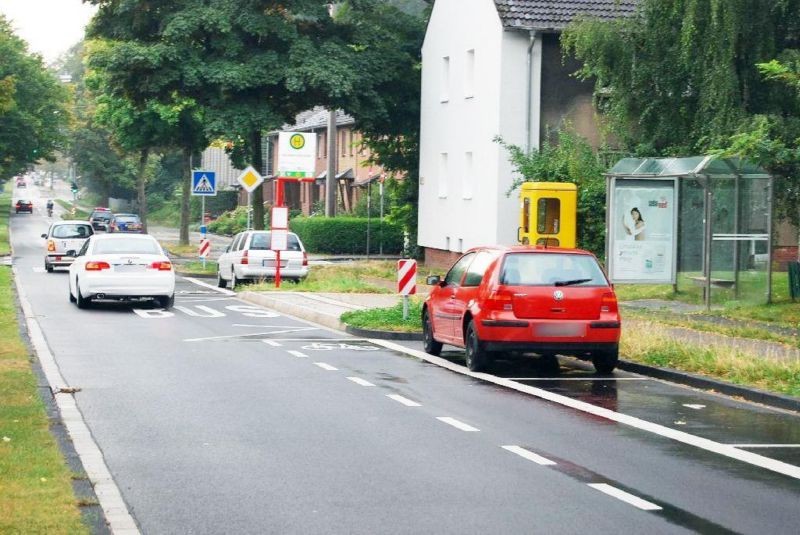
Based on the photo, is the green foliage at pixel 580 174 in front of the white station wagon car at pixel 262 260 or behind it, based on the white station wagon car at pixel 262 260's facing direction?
behind

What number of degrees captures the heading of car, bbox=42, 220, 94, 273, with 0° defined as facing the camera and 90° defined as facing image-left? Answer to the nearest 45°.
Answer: approximately 180°

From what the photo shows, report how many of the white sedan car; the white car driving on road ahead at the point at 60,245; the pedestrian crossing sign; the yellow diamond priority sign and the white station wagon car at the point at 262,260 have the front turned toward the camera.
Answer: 2

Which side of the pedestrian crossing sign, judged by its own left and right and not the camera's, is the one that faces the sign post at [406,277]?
front

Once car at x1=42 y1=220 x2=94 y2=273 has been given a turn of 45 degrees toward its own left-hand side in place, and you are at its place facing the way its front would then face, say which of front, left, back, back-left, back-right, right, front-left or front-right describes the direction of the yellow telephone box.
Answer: back

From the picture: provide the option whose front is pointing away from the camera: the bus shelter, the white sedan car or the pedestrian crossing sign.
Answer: the white sedan car

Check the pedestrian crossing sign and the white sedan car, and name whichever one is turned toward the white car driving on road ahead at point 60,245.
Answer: the white sedan car

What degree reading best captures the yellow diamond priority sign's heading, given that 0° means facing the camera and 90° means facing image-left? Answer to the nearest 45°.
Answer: approximately 0°

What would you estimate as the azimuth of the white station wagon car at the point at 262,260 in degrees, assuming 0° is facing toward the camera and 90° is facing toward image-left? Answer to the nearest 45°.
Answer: approximately 135°

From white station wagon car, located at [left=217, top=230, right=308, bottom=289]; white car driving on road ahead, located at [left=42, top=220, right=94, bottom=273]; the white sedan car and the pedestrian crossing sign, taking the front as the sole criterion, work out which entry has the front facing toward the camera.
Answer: the pedestrian crossing sign

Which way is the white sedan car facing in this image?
away from the camera

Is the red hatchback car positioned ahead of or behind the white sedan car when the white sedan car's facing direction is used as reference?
behind

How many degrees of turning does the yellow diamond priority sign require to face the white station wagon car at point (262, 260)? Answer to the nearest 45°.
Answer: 0° — it already faces it

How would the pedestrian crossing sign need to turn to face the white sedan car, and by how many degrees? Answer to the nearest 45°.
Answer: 0° — it already faces it

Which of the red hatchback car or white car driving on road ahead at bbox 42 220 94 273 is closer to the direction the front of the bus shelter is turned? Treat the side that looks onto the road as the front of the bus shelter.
the red hatchback car

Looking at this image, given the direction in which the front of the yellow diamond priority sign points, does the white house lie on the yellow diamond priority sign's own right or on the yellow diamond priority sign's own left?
on the yellow diamond priority sign's own left

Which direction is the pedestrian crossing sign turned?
toward the camera
